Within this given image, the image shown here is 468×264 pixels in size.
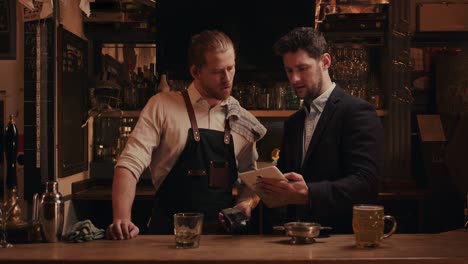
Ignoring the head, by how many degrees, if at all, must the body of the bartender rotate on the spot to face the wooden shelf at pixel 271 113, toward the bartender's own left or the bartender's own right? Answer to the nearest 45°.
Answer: approximately 135° to the bartender's own left

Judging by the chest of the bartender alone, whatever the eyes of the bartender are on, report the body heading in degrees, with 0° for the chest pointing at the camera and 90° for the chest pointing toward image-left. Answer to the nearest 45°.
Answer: approximately 315°

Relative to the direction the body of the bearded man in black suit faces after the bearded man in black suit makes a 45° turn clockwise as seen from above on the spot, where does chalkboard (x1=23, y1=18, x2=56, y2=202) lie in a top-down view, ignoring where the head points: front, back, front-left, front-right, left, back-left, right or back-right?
front-right

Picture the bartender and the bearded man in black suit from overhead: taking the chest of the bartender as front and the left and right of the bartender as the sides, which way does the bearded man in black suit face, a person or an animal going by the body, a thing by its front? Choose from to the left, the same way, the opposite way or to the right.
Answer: to the right

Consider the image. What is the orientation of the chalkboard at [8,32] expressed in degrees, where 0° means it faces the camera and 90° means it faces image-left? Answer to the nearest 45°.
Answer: approximately 0°

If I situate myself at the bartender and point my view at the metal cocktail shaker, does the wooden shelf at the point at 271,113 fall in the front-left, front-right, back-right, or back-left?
back-right

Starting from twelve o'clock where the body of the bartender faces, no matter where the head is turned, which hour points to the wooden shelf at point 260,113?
The wooden shelf is roughly at 8 o'clock from the bartender.

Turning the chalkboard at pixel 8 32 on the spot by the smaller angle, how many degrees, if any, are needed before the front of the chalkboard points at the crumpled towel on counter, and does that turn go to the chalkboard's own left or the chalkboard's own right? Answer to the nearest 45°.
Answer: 0° — it already faces it

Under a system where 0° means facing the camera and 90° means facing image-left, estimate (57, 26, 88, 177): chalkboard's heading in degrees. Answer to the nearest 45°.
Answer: approximately 315°

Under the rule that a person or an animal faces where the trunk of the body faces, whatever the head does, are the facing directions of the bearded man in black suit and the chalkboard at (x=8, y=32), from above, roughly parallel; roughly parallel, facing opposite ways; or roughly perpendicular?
roughly perpendicular

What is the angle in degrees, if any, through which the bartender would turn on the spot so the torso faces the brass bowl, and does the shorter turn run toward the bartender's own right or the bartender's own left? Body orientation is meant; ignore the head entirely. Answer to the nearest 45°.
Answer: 0° — they already face it

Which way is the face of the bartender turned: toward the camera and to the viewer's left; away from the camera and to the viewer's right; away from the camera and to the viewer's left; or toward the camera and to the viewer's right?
toward the camera and to the viewer's right
